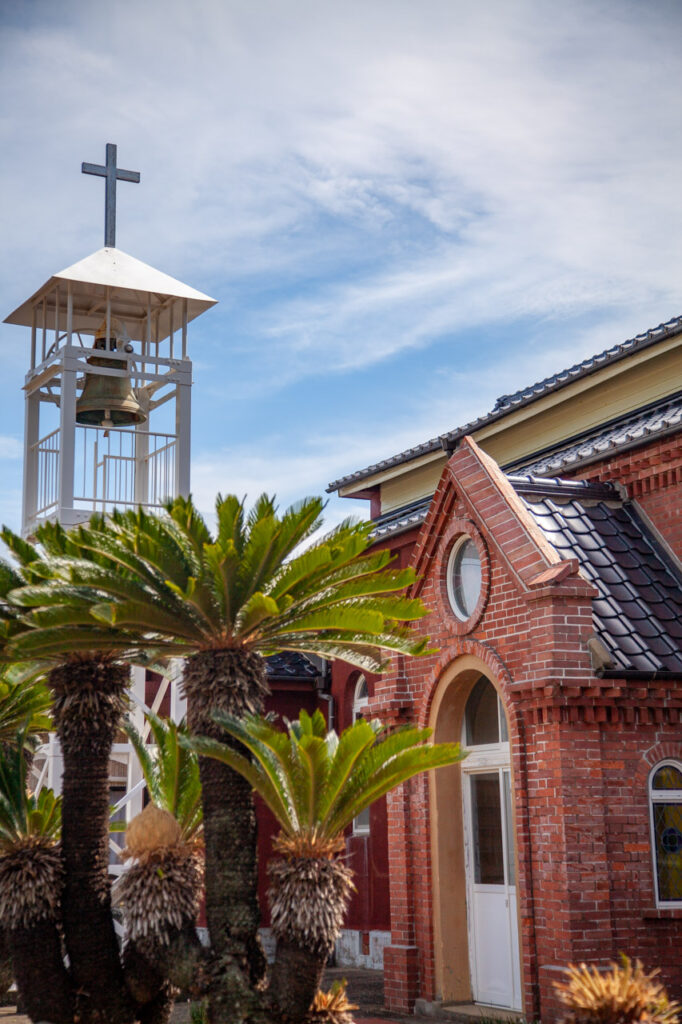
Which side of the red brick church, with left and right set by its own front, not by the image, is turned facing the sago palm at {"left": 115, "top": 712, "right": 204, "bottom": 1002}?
front

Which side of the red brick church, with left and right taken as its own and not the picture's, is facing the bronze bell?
right

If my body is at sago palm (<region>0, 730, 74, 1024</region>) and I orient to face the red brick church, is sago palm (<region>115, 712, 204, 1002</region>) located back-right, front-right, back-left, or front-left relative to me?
front-right

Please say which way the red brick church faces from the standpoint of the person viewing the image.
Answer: facing the viewer and to the left of the viewer

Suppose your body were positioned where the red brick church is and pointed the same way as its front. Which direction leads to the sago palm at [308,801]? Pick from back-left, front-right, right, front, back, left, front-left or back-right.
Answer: front

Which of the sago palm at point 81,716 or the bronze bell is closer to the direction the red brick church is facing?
the sago palm

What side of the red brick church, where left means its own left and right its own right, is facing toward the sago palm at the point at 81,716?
front
